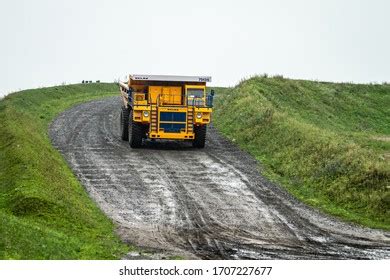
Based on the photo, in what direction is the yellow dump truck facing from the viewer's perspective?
toward the camera
